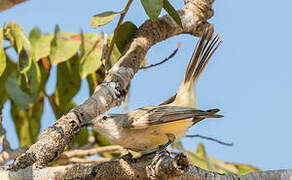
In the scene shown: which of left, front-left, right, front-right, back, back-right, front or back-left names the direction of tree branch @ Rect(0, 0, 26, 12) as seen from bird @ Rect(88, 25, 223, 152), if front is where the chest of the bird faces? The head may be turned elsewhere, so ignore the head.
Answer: front-left

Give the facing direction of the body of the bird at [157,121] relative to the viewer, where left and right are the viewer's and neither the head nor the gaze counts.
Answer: facing to the left of the viewer
